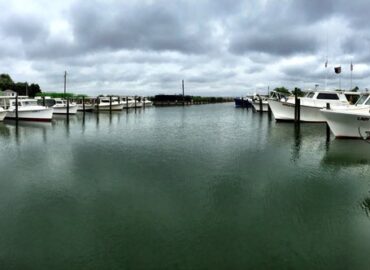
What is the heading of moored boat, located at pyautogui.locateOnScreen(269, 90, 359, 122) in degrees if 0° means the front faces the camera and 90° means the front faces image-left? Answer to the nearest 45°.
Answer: approximately 90°

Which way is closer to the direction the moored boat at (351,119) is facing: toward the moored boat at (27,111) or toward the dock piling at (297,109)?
the moored boat

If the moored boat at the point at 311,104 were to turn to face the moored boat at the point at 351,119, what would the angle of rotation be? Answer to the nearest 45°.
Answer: approximately 90° to its left

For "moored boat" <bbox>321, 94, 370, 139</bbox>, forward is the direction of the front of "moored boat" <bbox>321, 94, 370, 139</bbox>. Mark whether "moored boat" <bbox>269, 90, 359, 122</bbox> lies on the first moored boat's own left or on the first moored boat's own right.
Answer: on the first moored boat's own right

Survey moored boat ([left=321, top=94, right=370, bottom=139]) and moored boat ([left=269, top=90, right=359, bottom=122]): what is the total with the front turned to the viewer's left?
2

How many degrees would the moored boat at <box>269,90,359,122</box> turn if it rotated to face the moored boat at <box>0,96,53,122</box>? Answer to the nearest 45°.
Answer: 0° — it already faces it

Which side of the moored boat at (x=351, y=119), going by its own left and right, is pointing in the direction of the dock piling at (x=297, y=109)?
right

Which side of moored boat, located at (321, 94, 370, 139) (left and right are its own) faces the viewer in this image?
left
